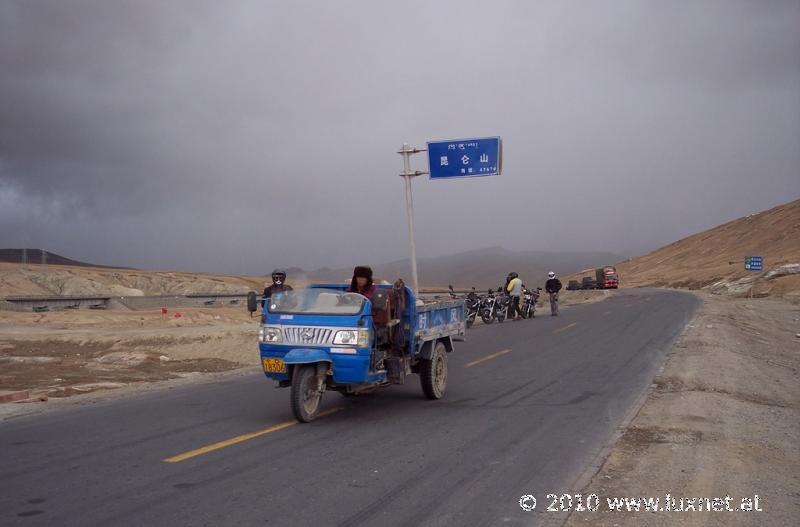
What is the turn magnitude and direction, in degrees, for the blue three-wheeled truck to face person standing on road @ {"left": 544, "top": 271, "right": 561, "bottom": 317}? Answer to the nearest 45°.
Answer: approximately 180°

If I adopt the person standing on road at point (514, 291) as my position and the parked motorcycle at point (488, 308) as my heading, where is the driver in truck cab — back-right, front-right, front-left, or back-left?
front-left

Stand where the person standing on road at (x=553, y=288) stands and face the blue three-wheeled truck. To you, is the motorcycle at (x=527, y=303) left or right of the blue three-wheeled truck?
right

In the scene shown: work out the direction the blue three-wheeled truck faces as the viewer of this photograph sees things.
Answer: facing the viewer and to the left of the viewer

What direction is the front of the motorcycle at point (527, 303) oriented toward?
toward the camera

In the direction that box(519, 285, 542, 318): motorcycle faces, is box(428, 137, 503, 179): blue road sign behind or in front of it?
in front

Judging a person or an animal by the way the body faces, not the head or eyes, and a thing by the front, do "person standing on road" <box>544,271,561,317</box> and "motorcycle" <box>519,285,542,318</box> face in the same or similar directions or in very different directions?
same or similar directions

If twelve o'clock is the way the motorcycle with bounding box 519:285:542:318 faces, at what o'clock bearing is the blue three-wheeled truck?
The blue three-wheeled truck is roughly at 12 o'clock from the motorcycle.

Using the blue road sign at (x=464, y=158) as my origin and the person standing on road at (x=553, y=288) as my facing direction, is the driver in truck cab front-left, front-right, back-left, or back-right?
back-right

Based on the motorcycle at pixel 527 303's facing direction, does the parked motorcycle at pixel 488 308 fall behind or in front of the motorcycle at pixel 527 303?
in front

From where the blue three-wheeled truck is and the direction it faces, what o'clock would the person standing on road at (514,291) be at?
The person standing on road is roughly at 5 o'clock from the blue three-wheeled truck.

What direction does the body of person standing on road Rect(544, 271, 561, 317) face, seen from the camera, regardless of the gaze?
toward the camera

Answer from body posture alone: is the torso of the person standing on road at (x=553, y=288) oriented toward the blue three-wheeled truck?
yes

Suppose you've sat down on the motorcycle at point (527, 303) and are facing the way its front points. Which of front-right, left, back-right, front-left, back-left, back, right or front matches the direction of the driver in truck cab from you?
front

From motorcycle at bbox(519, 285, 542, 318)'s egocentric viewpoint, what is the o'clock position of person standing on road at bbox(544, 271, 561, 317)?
The person standing on road is roughly at 8 o'clock from the motorcycle.
